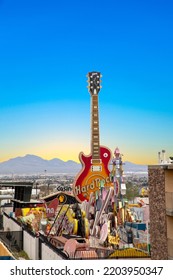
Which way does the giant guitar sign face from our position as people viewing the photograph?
facing the viewer

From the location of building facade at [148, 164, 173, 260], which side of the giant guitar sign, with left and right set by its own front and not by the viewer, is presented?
front
